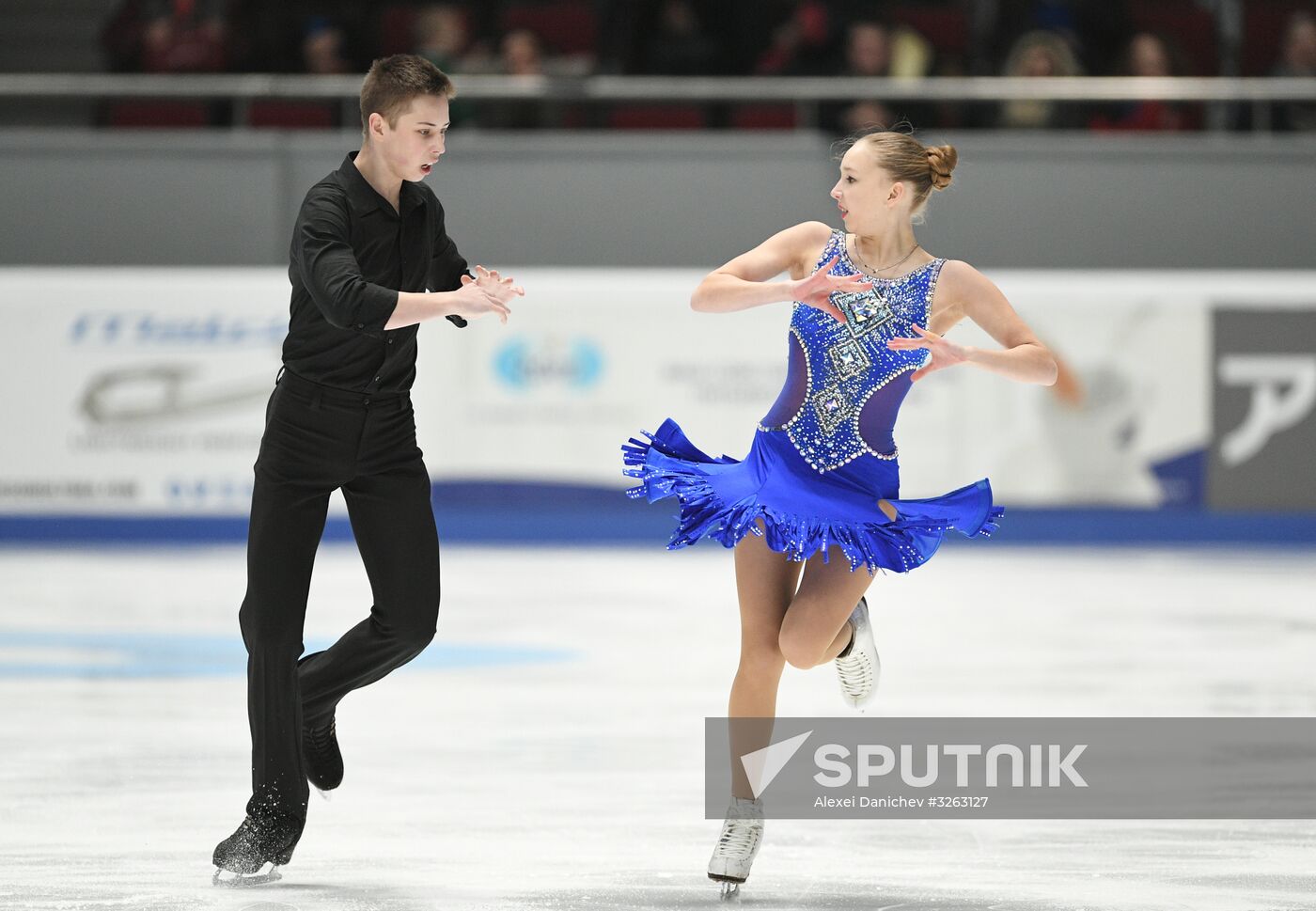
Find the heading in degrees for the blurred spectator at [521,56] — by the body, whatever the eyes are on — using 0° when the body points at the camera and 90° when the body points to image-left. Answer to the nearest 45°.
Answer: approximately 0°

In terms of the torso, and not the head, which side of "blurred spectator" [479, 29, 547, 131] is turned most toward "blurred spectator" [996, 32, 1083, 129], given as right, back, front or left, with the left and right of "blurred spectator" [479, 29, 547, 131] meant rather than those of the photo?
left

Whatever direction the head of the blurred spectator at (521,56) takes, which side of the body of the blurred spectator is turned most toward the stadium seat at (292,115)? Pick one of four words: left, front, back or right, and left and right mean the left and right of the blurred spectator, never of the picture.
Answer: right

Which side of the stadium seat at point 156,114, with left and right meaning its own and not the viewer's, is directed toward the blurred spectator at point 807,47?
left

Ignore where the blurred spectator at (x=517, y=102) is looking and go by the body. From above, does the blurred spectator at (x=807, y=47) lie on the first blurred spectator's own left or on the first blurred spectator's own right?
on the first blurred spectator's own left

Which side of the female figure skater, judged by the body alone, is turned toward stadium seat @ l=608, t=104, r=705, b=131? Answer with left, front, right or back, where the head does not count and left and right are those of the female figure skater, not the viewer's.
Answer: back
